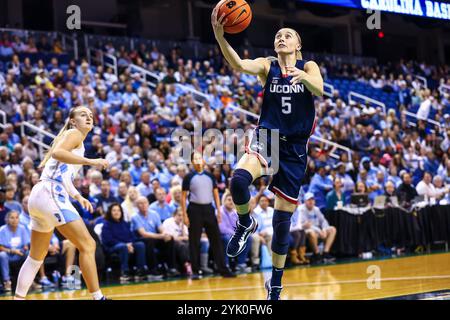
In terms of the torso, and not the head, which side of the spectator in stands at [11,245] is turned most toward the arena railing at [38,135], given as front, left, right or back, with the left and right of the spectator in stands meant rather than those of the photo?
back

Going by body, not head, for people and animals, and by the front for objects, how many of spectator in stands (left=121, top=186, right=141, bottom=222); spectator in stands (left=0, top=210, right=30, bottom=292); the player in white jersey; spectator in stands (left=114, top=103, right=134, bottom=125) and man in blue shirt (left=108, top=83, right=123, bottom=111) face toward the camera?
4

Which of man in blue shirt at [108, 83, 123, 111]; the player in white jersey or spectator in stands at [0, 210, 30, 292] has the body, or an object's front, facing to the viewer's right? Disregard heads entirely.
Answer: the player in white jersey

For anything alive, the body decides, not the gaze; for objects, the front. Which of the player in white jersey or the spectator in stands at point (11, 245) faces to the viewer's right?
the player in white jersey

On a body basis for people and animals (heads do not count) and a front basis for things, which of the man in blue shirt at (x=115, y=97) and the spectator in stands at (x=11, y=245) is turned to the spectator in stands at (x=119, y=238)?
the man in blue shirt

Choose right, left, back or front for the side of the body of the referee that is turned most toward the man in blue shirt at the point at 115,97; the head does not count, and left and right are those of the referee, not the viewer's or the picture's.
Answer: back

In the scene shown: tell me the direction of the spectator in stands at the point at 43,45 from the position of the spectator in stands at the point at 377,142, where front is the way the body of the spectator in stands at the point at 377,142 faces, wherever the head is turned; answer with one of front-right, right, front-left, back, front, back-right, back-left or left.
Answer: right

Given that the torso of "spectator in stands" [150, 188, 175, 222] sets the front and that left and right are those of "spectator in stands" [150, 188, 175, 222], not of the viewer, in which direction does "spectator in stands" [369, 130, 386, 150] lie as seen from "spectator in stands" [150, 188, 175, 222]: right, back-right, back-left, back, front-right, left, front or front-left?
back-left

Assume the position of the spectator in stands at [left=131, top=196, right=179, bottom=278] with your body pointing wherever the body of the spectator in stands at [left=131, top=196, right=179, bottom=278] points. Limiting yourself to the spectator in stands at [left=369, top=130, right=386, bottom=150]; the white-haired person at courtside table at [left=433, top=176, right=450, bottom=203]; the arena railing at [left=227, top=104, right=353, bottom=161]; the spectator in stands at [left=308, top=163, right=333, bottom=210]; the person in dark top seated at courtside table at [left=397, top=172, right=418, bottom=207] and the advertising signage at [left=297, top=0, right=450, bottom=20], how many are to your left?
6

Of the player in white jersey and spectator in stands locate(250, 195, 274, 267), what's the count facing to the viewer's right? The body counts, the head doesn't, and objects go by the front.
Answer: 1

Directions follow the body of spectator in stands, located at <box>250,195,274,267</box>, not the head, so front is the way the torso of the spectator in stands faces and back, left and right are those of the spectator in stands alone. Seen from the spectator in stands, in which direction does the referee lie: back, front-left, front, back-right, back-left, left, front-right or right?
front-right

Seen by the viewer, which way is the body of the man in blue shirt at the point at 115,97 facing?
toward the camera

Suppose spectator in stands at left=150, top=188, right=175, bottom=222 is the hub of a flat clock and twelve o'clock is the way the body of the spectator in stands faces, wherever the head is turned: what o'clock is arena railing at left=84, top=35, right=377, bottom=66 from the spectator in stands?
The arena railing is roughly at 6 o'clock from the spectator in stands.

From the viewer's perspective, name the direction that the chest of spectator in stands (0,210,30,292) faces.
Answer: toward the camera

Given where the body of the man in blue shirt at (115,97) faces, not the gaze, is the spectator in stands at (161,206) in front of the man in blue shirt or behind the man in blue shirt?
in front

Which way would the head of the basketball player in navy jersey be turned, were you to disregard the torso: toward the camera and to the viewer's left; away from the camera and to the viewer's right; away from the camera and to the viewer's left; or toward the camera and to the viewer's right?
toward the camera and to the viewer's left

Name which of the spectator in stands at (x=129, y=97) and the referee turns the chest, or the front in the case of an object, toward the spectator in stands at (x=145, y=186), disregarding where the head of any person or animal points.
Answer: the spectator in stands at (x=129, y=97)

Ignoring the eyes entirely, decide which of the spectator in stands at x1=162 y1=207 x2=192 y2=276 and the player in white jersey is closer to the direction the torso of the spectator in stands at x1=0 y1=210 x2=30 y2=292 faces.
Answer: the player in white jersey
